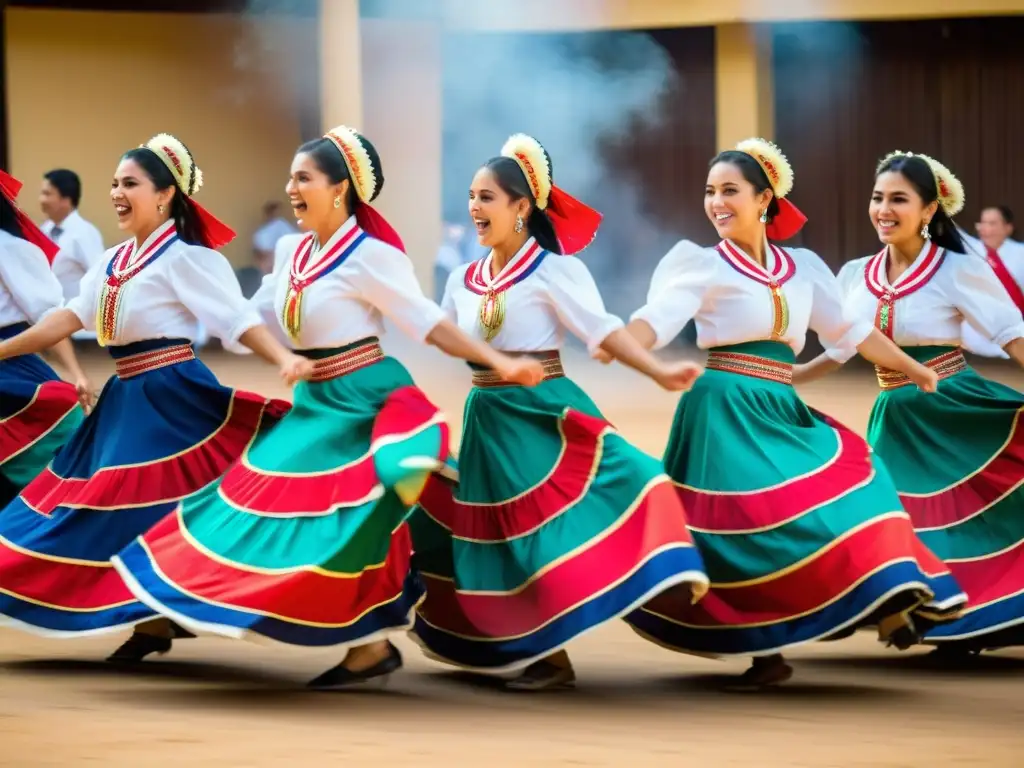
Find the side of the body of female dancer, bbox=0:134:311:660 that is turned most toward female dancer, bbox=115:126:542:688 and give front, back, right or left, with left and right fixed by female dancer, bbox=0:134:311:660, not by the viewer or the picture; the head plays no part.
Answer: left

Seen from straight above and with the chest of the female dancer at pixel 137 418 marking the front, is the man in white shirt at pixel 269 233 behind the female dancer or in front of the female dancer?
behind

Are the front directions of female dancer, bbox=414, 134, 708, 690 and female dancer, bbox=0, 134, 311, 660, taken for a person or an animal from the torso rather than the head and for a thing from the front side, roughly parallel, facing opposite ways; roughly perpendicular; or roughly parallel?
roughly parallel

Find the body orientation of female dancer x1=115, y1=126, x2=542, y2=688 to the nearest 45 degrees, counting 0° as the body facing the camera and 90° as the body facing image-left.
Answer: approximately 45°

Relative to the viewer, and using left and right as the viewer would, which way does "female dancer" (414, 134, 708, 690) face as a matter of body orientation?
facing the viewer and to the left of the viewer

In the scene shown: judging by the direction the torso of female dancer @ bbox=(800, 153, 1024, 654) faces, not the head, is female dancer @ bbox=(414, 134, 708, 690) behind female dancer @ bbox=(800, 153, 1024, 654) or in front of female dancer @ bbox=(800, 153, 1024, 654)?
in front

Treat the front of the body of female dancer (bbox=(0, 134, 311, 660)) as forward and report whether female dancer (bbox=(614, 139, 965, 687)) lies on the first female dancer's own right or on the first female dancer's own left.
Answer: on the first female dancer's own left

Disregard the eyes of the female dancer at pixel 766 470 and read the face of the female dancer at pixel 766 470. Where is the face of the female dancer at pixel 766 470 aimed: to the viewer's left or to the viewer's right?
to the viewer's left

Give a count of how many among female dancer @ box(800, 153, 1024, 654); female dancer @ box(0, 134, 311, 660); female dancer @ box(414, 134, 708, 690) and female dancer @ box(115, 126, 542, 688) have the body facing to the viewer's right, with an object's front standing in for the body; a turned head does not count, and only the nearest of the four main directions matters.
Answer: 0

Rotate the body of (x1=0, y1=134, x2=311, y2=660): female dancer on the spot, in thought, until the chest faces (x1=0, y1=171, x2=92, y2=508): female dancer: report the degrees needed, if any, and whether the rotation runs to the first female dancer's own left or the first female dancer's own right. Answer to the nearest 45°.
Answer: approximately 90° to the first female dancer's own right

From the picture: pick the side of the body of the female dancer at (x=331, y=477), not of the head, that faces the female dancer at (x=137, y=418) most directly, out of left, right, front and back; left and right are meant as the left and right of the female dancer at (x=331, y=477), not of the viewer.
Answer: right
